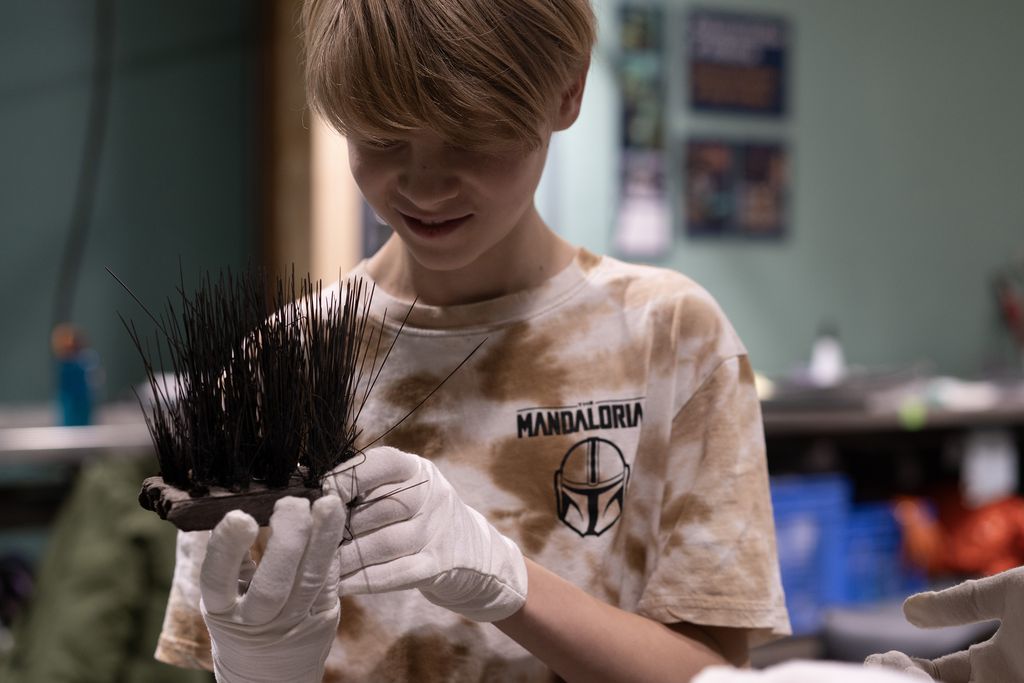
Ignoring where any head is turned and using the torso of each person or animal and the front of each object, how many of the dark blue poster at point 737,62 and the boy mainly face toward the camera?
2

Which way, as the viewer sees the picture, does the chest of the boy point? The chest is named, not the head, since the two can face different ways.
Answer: toward the camera

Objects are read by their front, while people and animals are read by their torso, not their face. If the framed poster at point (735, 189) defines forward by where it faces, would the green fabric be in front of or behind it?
in front

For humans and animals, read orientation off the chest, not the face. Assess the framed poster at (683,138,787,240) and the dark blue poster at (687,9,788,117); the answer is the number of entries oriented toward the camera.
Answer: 2

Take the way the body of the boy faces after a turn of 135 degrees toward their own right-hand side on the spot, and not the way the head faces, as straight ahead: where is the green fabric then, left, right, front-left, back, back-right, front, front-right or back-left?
front

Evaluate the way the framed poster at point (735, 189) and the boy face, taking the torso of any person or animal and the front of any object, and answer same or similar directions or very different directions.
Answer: same or similar directions

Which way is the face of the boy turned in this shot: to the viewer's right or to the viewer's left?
to the viewer's left

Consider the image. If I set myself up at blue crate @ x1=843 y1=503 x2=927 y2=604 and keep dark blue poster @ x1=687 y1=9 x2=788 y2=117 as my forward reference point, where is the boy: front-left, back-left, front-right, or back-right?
back-left

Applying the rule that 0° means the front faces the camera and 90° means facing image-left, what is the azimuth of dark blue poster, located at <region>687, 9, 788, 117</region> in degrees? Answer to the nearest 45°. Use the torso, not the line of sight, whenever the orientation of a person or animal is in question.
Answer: approximately 0°

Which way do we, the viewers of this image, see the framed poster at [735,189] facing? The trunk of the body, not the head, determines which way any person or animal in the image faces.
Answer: facing the viewer
